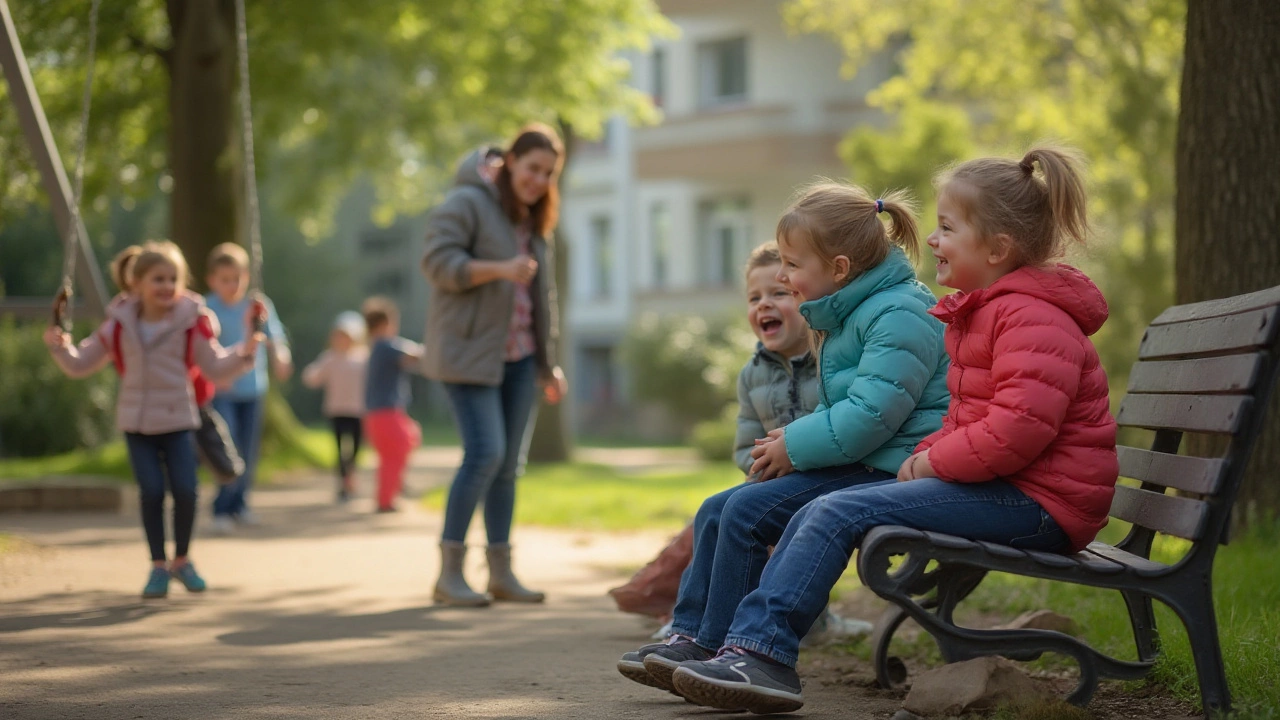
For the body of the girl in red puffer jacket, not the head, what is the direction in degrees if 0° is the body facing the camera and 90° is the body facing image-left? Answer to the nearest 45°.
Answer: approximately 90°

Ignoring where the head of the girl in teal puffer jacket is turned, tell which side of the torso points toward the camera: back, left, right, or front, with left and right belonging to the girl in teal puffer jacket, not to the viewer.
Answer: left

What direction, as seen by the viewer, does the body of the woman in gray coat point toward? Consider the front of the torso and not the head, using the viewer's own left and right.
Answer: facing the viewer and to the right of the viewer

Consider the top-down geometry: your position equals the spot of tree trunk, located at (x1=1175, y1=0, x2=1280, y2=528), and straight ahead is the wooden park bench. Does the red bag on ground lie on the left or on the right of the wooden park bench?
right

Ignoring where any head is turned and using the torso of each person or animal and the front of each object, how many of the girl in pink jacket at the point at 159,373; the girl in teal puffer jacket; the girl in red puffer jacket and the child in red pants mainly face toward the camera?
1

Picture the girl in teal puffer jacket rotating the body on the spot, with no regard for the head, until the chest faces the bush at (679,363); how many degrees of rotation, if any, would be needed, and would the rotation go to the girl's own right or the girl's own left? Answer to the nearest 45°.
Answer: approximately 90° to the girl's own right

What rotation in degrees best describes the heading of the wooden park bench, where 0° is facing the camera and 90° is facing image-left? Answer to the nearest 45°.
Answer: approximately 90°

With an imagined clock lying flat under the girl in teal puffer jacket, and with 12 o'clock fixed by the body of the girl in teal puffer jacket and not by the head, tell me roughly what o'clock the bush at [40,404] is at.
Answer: The bush is roughly at 2 o'clock from the girl in teal puffer jacket.

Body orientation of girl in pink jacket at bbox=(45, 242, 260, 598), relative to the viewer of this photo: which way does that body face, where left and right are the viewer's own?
facing the viewer

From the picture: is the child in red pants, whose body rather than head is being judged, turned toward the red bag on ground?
no

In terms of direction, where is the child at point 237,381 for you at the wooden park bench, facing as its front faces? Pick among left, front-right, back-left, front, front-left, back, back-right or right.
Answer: front-right

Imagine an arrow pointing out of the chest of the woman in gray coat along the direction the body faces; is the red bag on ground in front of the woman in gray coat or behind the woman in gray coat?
in front

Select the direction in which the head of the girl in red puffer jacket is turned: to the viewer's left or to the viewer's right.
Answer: to the viewer's left

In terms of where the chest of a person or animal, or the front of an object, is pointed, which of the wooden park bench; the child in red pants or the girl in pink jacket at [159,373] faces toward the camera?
the girl in pink jacket

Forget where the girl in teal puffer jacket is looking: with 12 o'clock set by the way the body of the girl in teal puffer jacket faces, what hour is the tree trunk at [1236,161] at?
The tree trunk is roughly at 4 o'clock from the girl in teal puffer jacket.

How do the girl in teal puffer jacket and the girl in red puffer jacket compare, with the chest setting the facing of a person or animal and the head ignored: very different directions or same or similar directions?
same or similar directions

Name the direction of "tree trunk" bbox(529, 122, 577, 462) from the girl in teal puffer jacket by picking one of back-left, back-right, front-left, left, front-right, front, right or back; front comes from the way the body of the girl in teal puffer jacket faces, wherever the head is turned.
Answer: right
